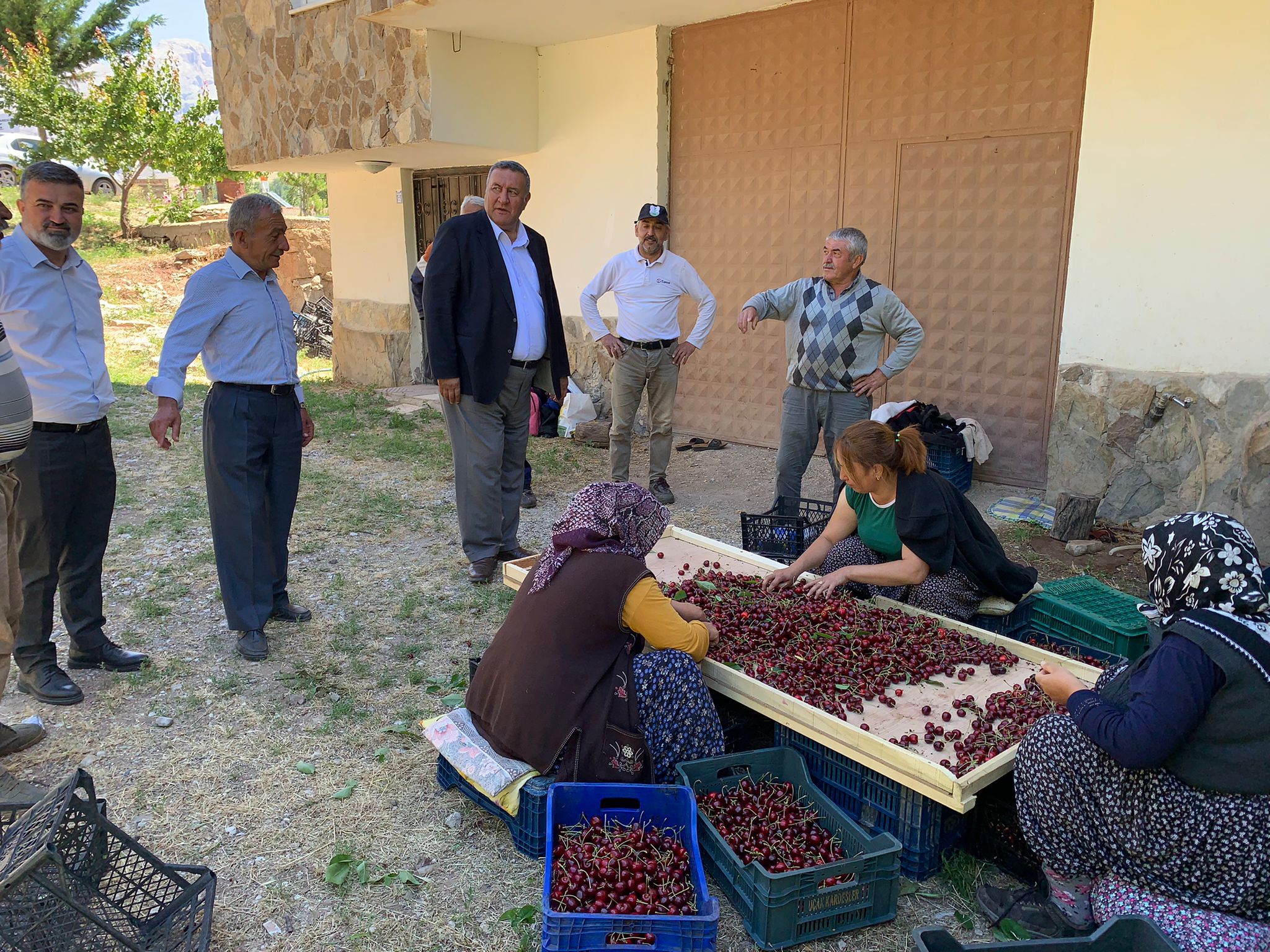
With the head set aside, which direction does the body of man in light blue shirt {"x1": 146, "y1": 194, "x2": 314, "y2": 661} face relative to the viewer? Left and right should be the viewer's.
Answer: facing the viewer and to the right of the viewer

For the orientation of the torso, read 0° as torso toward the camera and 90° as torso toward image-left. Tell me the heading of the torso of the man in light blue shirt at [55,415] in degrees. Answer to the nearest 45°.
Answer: approximately 315°

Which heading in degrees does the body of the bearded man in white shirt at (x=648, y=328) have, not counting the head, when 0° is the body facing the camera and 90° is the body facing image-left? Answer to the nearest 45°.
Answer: approximately 0°

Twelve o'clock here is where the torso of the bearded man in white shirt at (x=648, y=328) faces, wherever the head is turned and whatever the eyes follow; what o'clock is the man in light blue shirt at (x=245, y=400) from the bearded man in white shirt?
The man in light blue shirt is roughly at 1 o'clock from the bearded man in white shirt.

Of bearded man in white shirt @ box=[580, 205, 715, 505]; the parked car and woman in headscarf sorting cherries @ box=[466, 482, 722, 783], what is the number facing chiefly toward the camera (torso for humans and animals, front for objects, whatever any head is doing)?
1

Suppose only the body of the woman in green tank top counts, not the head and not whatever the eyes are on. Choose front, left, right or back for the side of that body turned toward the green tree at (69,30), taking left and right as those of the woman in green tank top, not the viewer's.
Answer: right

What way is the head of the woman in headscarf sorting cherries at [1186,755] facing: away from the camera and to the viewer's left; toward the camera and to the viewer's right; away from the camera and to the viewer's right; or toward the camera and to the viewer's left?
away from the camera and to the viewer's left

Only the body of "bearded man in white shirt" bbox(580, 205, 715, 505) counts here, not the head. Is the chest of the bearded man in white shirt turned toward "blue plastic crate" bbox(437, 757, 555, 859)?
yes

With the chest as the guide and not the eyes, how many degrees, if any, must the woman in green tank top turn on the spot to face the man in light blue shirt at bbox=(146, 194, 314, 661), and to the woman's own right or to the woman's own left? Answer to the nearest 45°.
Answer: approximately 45° to the woman's own right

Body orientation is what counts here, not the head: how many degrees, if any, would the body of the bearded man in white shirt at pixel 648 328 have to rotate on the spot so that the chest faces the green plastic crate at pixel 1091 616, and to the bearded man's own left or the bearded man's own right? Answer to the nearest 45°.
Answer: approximately 45° to the bearded man's own left

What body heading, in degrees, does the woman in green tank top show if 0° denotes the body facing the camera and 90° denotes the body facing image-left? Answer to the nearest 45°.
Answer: approximately 45°

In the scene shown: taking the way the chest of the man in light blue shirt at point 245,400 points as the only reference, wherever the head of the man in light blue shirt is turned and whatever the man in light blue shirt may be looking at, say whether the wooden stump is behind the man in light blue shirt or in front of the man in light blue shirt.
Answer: in front

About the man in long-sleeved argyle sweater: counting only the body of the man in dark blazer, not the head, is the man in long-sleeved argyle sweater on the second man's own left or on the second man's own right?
on the second man's own left
